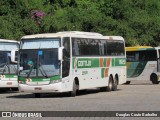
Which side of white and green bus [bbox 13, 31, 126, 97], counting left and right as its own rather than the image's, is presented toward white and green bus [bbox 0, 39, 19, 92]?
right

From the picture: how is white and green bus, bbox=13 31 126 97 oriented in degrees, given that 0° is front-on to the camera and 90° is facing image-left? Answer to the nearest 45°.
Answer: approximately 45°

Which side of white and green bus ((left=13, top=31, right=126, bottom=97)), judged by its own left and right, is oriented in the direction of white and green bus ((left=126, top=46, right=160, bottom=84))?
back
